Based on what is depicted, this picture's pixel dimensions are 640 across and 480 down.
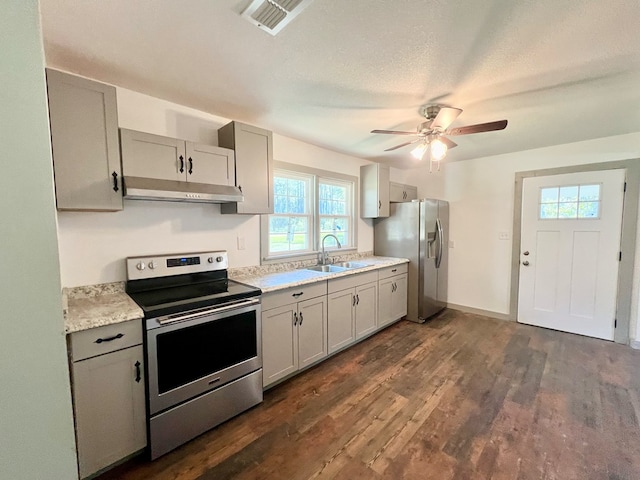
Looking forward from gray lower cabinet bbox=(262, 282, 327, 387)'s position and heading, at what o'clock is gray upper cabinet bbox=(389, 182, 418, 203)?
The gray upper cabinet is roughly at 9 o'clock from the gray lower cabinet.

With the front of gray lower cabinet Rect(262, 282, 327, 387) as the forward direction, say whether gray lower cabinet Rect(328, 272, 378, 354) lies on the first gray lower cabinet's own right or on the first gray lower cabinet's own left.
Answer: on the first gray lower cabinet's own left

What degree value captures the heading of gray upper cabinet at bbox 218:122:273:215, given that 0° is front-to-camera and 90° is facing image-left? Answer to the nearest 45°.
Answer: approximately 315°

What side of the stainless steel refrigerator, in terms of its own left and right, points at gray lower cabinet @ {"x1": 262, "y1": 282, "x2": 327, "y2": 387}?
right

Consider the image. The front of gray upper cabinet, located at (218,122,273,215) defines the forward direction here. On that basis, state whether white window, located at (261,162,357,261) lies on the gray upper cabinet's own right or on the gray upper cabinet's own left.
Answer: on the gray upper cabinet's own left

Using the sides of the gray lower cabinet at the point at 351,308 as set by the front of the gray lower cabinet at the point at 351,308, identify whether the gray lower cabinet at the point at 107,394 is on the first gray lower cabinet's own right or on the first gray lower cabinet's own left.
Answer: on the first gray lower cabinet's own right

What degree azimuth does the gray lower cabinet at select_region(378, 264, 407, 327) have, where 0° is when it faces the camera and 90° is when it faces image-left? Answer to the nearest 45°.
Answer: approximately 315°

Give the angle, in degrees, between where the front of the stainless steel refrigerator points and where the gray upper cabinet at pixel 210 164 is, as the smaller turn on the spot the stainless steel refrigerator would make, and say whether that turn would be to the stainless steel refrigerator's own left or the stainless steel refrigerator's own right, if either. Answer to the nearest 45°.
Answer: approximately 90° to the stainless steel refrigerator's own right

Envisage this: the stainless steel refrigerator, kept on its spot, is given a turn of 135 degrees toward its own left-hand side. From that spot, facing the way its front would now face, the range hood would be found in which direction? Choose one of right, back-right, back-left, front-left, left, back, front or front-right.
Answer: back-left

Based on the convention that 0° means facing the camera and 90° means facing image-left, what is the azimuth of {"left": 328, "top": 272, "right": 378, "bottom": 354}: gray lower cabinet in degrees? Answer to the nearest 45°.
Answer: approximately 315°

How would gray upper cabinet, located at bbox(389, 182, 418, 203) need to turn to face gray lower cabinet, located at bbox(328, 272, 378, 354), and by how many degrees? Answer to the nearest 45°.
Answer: approximately 45° to its right

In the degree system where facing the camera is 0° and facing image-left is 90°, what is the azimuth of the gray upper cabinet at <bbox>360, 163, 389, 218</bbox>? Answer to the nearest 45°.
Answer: approximately 315°
